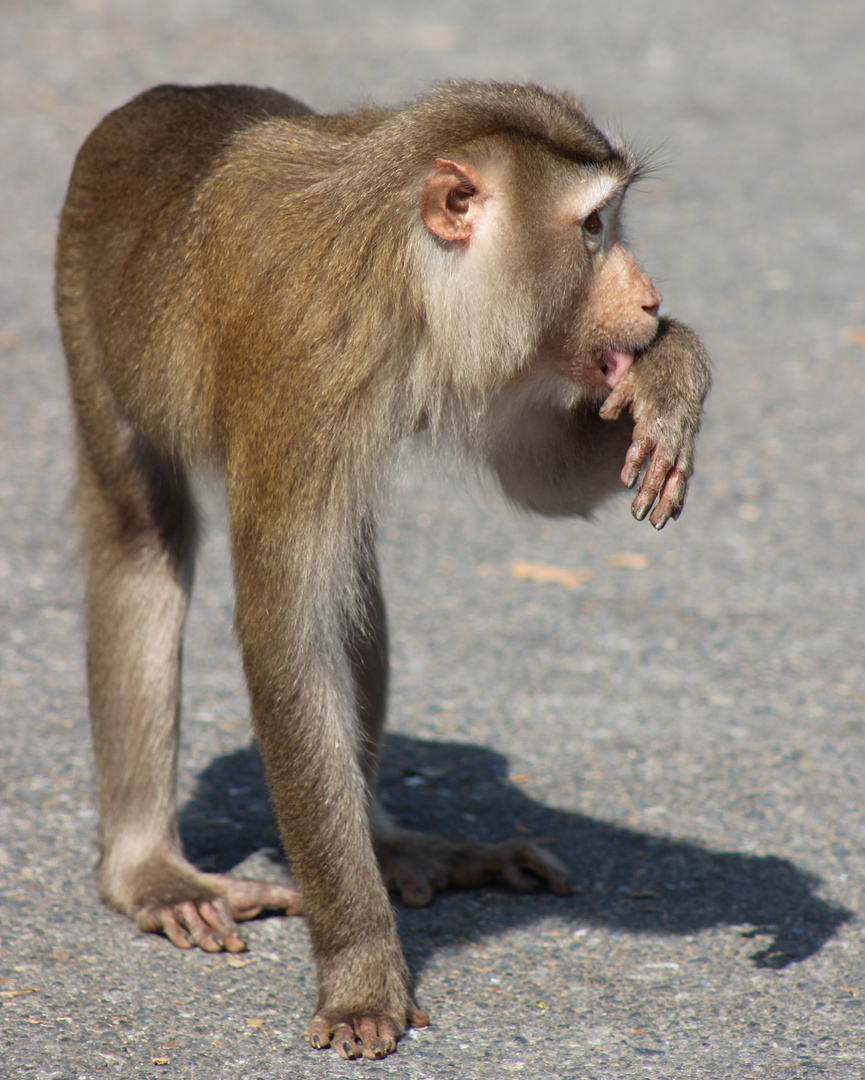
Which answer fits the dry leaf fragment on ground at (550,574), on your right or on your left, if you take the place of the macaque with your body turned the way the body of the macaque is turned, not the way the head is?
on your left

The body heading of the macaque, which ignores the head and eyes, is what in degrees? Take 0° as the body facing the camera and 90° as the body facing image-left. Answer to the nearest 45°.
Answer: approximately 315°
